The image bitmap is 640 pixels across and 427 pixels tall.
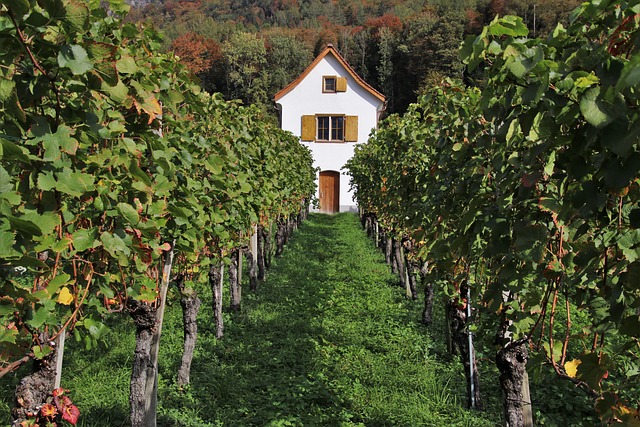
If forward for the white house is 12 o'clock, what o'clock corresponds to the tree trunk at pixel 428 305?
The tree trunk is roughly at 12 o'clock from the white house.

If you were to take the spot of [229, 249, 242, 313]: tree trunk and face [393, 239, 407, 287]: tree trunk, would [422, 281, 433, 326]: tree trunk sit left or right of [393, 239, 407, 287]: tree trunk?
right

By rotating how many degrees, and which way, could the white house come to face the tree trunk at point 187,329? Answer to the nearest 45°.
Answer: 0° — it already faces it

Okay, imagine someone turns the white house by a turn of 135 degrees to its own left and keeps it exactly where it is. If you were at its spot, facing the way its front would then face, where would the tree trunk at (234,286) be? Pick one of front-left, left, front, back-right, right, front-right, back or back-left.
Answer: back-right

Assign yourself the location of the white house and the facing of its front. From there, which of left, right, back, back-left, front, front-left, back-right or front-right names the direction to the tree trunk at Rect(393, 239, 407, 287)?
front

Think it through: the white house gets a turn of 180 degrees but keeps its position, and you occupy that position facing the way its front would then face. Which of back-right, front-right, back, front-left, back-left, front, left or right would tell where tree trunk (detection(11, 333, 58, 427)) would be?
back

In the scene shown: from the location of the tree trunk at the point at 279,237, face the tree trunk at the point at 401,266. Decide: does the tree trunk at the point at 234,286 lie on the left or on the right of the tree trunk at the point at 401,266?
right

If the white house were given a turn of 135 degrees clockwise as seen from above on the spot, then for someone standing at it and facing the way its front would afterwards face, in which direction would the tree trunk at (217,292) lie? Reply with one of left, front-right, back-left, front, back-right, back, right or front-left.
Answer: back-left

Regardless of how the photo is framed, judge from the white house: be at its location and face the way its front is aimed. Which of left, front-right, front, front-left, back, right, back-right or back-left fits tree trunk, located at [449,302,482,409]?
front

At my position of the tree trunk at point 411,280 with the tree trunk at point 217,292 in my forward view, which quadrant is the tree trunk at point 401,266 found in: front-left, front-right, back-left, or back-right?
back-right

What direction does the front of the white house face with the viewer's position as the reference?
facing the viewer

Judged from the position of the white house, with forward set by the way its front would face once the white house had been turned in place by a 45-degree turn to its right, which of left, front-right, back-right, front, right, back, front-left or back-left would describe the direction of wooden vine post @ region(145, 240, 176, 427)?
front-left

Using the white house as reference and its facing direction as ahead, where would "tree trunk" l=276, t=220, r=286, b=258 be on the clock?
The tree trunk is roughly at 12 o'clock from the white house.

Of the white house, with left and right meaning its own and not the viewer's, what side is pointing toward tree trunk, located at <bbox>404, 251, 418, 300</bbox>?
front
